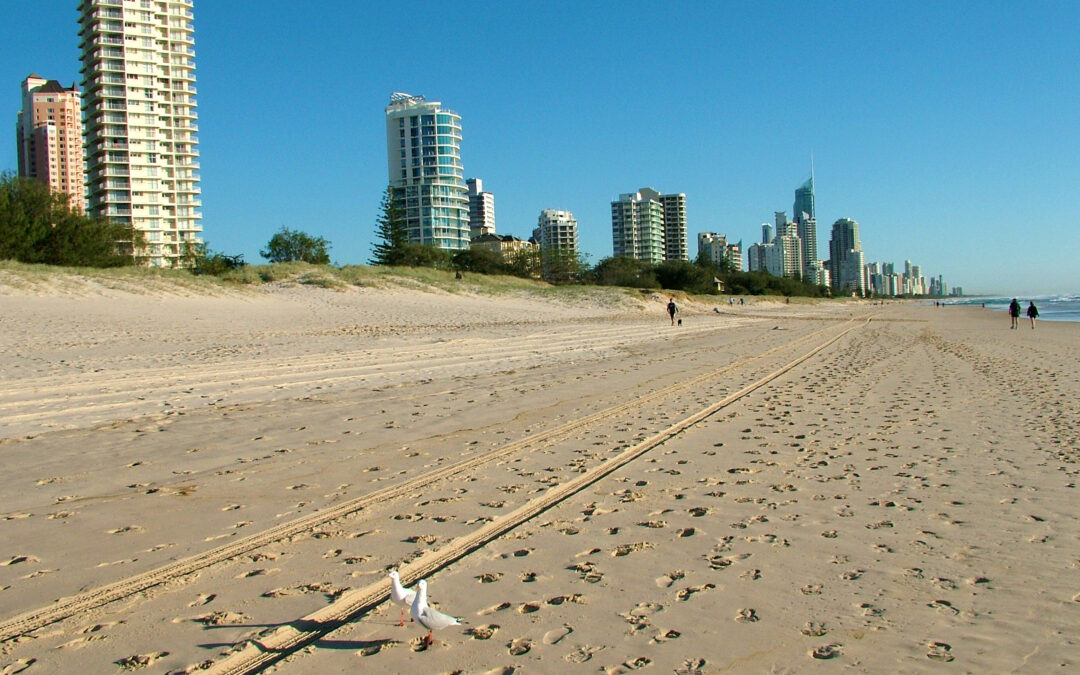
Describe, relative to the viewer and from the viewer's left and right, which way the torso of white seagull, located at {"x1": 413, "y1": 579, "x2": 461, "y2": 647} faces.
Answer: facing to the left of the viewer

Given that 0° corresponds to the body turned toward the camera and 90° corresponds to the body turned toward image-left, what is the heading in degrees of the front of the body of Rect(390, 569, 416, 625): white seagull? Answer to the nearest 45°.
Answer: approximately 45°
